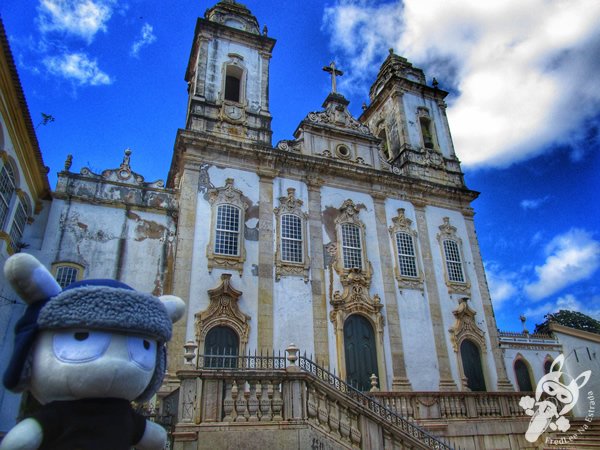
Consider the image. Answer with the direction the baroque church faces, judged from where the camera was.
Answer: facing the viewer and to the right of the viewer

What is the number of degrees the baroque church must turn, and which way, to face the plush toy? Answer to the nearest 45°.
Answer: approximately 45° to its right

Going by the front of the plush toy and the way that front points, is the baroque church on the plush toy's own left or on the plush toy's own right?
on the plush toy's own left

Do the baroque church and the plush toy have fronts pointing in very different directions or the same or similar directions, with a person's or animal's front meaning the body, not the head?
same or similar directions

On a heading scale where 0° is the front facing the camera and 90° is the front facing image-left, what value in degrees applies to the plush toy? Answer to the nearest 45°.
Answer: approximately 315°

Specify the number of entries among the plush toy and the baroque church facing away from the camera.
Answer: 0
